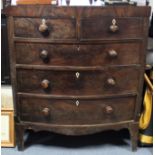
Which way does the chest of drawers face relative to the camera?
toward the camera
